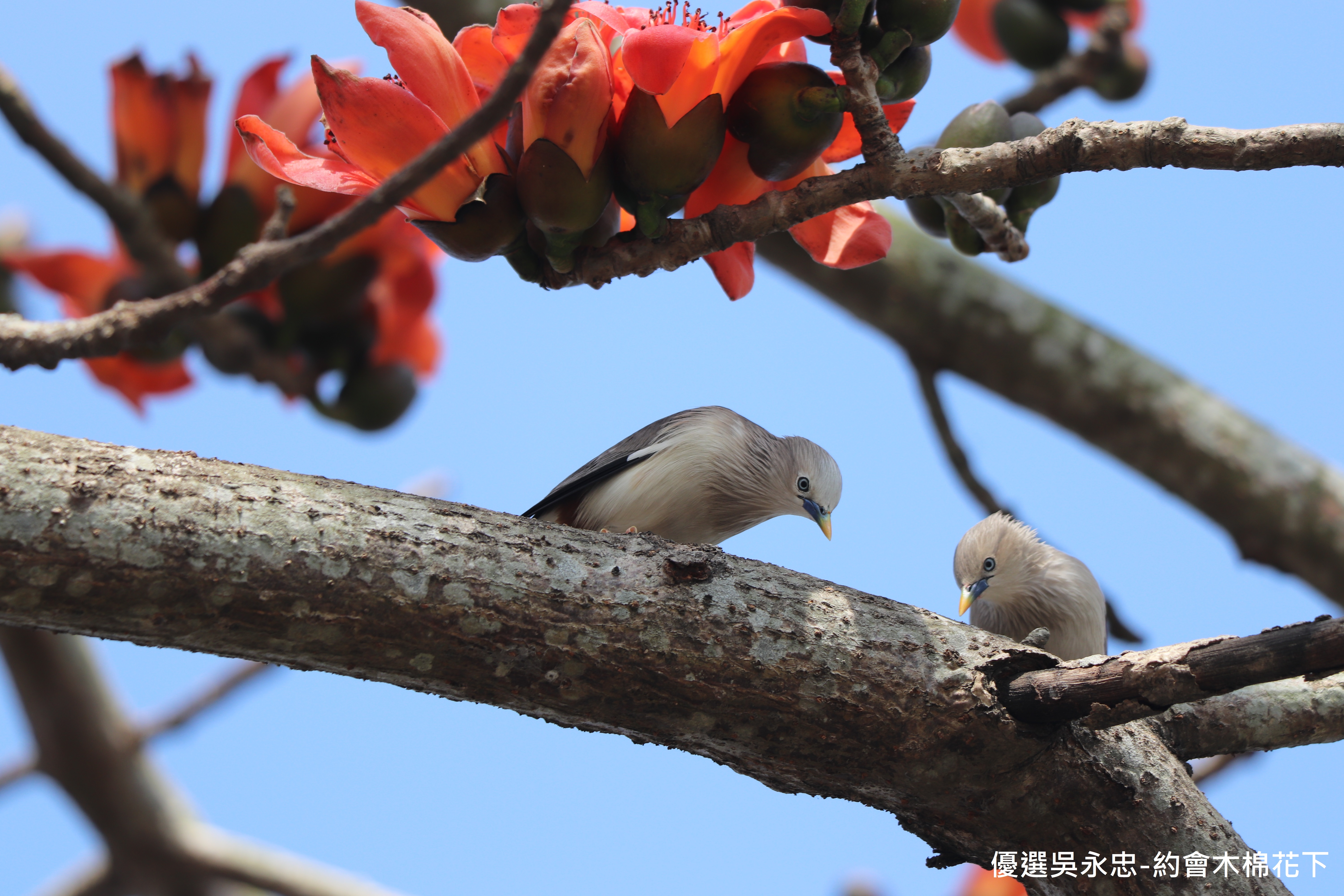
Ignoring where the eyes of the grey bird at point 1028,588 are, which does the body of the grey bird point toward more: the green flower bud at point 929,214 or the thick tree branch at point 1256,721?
the green flower bud

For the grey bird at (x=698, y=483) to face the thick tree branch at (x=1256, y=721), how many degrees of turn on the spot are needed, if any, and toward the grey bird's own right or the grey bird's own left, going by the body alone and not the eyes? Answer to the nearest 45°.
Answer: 0° — it already faces it

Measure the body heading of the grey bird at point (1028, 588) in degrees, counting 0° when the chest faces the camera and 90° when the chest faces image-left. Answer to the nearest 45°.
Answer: approximately 45°

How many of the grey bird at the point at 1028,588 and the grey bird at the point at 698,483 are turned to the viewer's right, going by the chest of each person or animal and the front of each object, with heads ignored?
1

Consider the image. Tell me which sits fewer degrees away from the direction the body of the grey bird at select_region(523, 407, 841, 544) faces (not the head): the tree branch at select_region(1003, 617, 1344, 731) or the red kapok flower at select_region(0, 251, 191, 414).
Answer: the tree branch

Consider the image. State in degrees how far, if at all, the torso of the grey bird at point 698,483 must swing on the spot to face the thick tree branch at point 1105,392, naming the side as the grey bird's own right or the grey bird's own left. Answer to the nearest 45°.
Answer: approximately 45° to the grey bird's own left

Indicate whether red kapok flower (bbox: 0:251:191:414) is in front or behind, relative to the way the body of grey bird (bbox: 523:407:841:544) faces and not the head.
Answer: behind

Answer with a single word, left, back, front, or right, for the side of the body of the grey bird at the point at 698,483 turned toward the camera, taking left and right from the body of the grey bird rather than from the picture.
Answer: right

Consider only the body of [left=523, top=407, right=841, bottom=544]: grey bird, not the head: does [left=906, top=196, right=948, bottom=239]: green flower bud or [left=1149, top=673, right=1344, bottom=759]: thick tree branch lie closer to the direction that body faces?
the thick tree branch
